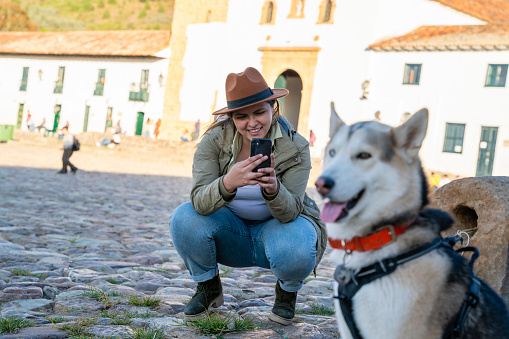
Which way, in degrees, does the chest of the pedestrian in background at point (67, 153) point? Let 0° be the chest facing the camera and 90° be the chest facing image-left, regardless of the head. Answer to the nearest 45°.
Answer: approximately 90°

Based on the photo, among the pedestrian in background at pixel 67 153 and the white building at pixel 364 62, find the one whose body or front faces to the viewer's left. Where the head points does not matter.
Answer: the pedestrian in background

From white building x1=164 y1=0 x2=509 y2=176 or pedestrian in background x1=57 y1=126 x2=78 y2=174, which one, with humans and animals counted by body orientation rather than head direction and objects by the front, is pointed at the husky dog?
the white building

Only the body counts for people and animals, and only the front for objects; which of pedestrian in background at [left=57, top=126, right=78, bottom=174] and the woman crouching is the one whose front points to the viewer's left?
the pedestrian in background

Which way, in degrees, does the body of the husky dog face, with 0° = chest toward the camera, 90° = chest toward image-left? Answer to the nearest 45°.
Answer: approximately 45°

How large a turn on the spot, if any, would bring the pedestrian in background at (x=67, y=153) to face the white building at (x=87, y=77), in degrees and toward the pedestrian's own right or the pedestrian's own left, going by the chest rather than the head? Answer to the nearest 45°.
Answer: approximately 90° to the pedestrian's own right

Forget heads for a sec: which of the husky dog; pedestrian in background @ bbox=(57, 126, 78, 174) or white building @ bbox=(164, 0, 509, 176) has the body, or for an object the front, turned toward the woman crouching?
the white building

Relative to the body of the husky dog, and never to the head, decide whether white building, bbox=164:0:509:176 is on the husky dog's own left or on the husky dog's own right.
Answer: on the husky dog's own right

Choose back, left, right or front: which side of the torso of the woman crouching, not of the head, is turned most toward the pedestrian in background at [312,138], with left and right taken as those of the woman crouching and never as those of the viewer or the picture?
back

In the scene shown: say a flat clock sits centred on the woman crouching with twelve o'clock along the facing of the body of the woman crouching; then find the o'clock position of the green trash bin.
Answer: The green trash bin is roughly at 5 o'clock from the woman crouching.

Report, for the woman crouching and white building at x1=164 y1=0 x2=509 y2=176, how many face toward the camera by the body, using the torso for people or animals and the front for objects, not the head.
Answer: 2

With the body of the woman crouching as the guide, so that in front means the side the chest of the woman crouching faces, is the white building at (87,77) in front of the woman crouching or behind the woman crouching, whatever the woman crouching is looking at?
behind
